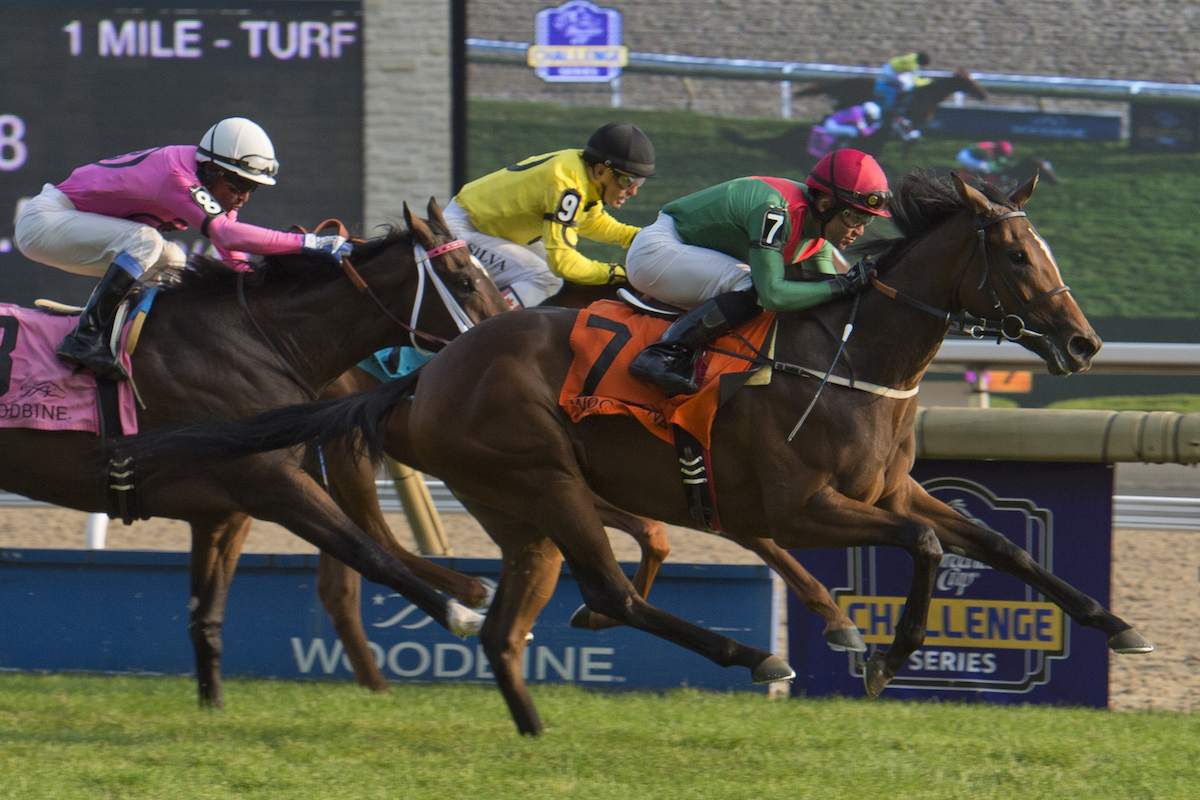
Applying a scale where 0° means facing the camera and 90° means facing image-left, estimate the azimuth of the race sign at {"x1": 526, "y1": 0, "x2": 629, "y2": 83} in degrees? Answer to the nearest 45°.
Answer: approximately 0°

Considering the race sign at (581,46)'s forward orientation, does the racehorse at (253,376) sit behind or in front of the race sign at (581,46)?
in front

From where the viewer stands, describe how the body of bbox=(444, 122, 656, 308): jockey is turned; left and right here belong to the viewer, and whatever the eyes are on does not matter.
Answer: facing to the right of the viewer

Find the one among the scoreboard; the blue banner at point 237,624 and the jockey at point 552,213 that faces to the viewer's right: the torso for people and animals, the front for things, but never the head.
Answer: the jockey

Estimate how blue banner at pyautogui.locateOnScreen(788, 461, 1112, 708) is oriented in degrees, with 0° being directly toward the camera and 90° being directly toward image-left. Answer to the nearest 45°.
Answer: approximately 0°

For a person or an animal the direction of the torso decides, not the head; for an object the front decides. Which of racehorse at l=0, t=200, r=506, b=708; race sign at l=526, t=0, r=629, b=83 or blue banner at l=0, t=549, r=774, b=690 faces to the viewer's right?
the racehorse

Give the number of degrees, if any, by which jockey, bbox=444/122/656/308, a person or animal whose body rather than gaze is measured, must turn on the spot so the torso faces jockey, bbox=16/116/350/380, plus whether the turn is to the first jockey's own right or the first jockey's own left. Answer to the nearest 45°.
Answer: approximately 135° to the first jockey's own right

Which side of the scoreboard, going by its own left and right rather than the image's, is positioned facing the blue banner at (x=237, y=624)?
front

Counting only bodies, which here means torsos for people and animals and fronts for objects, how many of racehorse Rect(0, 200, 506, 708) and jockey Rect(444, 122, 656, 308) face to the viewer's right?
2

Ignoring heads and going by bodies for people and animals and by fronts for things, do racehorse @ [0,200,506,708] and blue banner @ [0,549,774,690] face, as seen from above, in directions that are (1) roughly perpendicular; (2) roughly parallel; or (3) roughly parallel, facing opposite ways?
roughly perpendicular

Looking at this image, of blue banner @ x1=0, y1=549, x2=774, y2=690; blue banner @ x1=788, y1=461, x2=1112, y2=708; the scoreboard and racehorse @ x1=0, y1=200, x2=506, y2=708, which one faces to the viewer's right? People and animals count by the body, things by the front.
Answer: the racehorse

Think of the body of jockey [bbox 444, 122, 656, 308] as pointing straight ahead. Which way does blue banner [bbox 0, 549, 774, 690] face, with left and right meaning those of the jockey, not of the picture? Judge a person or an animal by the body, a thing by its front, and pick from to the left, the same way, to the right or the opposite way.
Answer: to the right

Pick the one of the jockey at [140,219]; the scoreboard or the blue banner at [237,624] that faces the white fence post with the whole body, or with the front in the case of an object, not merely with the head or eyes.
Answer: the scoreboard
